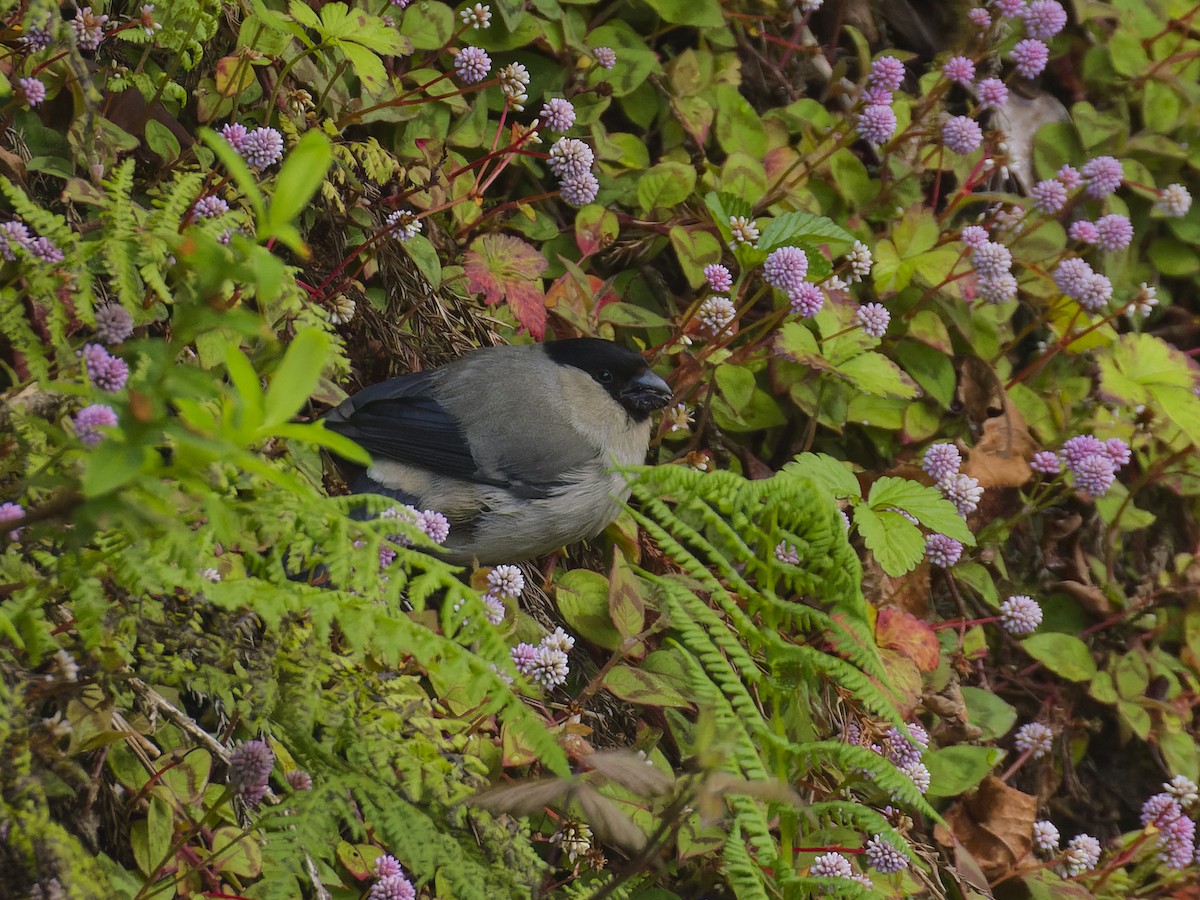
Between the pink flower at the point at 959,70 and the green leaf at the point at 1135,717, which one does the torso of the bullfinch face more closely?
the green leaf

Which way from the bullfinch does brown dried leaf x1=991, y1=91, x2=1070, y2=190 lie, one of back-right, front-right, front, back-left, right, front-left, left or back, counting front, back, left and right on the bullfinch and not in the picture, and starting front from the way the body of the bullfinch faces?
front-left

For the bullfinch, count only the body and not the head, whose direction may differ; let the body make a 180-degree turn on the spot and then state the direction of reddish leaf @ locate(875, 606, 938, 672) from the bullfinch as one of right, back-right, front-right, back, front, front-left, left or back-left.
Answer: back

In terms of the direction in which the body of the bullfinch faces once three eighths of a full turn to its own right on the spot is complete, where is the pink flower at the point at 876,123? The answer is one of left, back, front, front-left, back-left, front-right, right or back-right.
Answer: back

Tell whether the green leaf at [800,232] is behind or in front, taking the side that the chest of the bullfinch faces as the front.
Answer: in front

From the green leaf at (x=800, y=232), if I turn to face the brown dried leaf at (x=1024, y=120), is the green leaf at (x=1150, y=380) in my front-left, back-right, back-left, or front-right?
front-right

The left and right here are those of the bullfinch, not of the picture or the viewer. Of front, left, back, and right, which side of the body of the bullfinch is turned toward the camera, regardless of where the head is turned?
right

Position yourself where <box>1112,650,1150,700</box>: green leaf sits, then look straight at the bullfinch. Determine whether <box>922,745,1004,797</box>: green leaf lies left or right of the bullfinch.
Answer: left

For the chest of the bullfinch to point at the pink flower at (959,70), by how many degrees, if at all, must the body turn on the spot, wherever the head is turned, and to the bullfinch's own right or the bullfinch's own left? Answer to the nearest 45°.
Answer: approximately 45° to the bullfinch's own left

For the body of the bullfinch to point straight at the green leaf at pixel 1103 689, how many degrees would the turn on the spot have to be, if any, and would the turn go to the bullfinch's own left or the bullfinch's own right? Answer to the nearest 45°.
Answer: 0° — it already faces it

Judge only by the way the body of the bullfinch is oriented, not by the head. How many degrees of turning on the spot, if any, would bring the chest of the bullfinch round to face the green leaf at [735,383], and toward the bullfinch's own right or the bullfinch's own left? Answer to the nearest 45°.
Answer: approximately 45° to the bullfinch's own left

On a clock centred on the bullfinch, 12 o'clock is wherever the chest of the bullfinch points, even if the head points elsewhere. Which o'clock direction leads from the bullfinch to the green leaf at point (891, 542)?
The green leaf is roughly at 1 o'clock from the bullfinch.

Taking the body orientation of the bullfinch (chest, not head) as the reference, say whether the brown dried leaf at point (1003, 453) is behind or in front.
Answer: in front

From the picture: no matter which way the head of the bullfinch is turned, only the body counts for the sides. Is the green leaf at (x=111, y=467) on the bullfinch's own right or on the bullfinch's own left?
on the bullfinch's own right

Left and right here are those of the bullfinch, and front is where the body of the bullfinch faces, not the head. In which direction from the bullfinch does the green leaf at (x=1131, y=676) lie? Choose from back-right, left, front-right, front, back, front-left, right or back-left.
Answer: front
